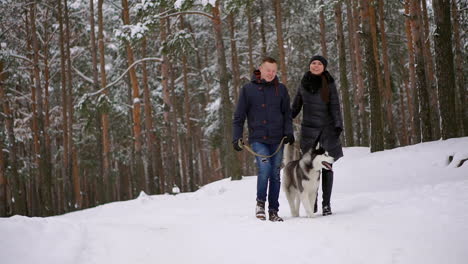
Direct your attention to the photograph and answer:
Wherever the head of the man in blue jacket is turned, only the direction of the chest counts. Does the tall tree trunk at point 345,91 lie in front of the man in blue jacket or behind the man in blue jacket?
behind

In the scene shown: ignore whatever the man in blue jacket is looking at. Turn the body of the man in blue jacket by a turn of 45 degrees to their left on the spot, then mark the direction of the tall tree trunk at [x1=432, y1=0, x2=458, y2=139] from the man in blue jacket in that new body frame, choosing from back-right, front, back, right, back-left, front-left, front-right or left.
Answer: left

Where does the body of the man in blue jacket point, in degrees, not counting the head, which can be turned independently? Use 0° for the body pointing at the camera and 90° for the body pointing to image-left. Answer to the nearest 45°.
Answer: approximately 0°

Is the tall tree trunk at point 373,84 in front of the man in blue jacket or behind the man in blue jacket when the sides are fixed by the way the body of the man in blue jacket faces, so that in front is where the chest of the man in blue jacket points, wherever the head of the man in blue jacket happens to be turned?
behind

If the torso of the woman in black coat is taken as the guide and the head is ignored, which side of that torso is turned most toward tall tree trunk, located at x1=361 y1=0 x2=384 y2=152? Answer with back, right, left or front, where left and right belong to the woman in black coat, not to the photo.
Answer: back

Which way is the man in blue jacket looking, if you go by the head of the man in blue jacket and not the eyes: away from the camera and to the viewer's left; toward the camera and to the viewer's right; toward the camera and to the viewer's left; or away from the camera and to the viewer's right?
toward the camera and to the viewer's right

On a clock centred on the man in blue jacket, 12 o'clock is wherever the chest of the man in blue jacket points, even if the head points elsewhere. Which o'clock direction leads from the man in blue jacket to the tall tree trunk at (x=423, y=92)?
The tall tree trunk is roughly at 7 o'clock from the man in blue jacket.

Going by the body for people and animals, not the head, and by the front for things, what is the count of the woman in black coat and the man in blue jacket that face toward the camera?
2

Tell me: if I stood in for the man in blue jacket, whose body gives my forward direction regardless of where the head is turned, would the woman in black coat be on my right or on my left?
on my left
